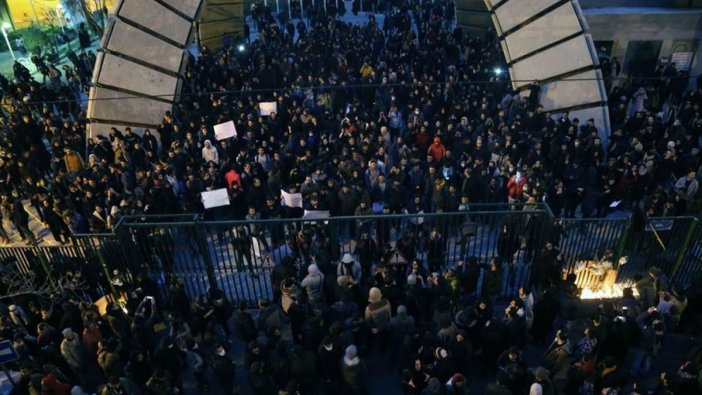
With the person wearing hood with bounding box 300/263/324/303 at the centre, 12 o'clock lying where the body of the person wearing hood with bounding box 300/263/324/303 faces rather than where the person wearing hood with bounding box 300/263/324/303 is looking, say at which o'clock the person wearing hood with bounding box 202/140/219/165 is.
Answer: the person wearing hood with bounding box 202/140/219/165 is roughly at 11 o'clock from the person wearing hood with bounding box 300/263/324/303.

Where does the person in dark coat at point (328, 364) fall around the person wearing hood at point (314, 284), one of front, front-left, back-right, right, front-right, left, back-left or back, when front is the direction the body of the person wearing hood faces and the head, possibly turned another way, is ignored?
back

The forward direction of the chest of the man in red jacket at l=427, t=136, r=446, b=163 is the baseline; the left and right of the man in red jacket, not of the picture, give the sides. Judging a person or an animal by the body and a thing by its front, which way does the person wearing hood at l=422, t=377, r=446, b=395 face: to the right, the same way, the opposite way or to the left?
the opposite way

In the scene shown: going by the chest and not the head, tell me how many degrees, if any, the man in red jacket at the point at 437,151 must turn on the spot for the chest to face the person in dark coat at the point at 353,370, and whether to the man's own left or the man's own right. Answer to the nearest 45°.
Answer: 0° — they already face them

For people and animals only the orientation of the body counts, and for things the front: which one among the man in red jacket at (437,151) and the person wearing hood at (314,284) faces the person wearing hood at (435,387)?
the man in red jacket

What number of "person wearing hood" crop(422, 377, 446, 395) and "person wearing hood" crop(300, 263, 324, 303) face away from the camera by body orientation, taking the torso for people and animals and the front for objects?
2

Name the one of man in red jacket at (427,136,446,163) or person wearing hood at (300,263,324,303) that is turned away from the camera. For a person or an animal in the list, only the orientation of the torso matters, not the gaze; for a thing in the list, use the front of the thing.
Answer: the person wearing hood

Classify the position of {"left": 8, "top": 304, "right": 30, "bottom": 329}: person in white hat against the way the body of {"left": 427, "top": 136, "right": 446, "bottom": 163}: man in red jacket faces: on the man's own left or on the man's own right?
on the man's own right

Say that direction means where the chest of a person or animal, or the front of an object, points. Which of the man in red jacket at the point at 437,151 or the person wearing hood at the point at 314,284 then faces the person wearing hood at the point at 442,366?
the man in red jacket

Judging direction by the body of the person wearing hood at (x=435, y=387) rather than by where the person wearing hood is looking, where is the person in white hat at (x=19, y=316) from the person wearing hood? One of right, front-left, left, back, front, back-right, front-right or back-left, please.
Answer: left

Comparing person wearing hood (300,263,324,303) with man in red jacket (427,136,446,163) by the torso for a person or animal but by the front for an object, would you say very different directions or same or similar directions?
very different directions

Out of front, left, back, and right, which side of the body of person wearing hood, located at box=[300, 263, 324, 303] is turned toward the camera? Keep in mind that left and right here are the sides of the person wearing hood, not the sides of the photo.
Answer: back

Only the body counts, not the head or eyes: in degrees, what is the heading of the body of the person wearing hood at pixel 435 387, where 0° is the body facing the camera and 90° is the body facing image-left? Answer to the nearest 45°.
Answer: approximately 180°

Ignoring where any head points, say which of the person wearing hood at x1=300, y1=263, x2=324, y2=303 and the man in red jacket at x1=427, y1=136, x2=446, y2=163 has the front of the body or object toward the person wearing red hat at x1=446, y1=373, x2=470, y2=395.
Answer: the man in red jacket

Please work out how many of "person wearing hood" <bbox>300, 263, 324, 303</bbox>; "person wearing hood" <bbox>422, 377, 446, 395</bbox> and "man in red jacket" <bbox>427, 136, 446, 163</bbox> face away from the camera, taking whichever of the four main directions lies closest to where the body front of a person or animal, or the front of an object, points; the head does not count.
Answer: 2

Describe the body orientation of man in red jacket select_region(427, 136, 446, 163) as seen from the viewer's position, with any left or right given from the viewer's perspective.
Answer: facing the viewer
